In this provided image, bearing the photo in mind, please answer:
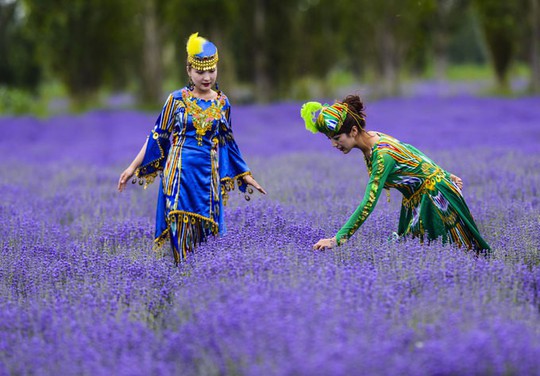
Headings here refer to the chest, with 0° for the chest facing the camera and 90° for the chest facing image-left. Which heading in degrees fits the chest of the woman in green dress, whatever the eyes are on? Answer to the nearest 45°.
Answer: approximately 90°

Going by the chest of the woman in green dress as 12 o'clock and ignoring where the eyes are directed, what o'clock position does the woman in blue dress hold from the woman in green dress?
The woman in blue dress is roughly at 12 o'clock from the woman in green dress.
